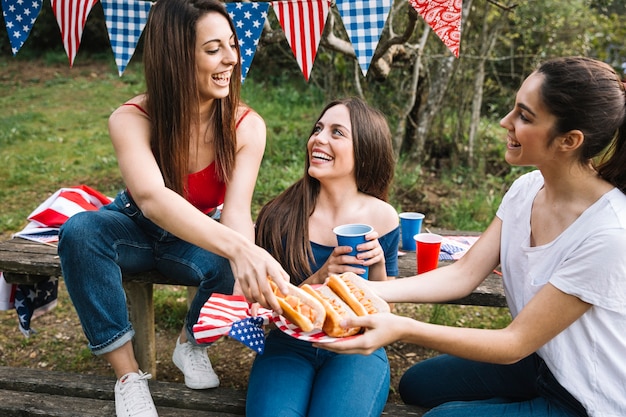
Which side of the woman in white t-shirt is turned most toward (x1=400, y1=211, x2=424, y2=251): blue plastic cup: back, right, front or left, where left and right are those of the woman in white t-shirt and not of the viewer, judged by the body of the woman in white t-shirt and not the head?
right

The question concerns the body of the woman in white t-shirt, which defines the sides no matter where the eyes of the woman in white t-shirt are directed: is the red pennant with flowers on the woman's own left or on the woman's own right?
on the woman's own right

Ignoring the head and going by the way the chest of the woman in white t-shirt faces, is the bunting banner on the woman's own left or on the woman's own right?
on the woman's own right

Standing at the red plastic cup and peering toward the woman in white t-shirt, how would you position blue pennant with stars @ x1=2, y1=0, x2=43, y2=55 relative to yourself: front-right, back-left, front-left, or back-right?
back-right

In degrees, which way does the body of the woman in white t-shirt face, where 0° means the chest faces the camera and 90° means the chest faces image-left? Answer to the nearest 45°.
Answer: approximately 45°

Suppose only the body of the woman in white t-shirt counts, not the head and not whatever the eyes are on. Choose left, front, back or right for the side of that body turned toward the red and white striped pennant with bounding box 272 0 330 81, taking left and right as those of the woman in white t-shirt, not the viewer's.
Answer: right

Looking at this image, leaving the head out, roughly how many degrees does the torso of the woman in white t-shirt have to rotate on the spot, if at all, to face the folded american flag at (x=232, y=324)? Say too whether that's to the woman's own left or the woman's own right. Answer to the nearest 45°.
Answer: approximately 45° to the woman's own right

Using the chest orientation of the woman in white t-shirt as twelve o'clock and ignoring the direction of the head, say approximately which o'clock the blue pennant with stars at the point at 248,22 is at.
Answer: The blue pennant with stars is roughly at 3 o'clock from the woman in white t-shirt.

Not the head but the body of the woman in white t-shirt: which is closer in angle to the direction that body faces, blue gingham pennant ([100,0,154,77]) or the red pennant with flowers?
the blue gingham pennant
